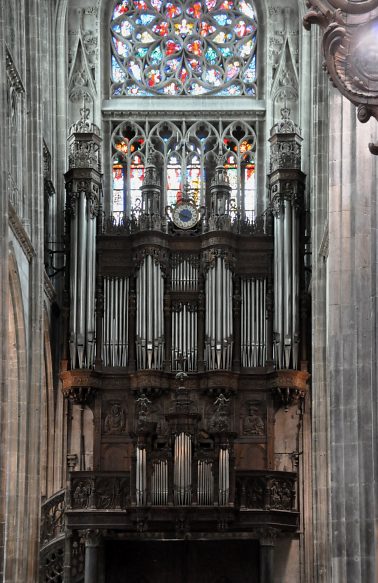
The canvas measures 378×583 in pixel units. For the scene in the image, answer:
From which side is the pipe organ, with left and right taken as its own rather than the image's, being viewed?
front
